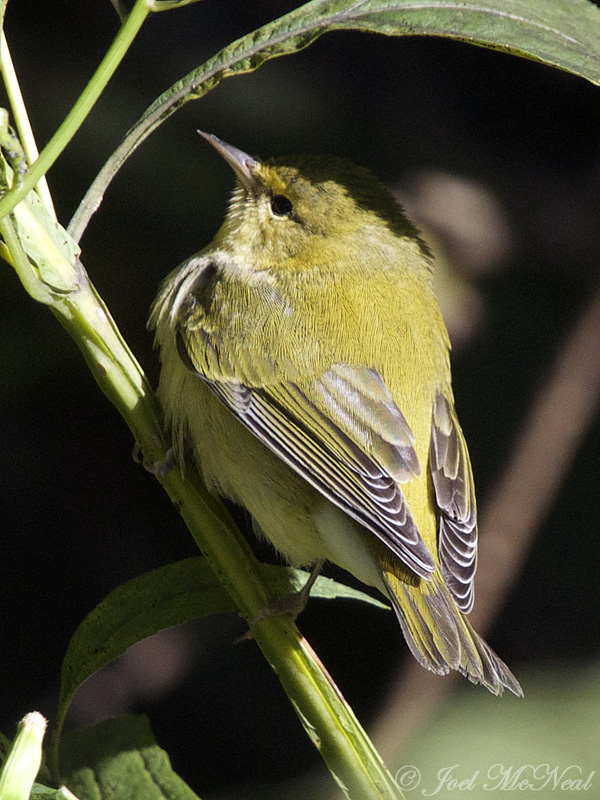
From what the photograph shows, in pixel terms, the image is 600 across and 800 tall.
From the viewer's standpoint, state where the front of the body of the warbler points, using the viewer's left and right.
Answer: facing away from the viewer and to the left of the viewer

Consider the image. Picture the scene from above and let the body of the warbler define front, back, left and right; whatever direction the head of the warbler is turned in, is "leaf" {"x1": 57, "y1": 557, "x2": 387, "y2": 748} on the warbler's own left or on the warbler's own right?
on the warbler's own left
